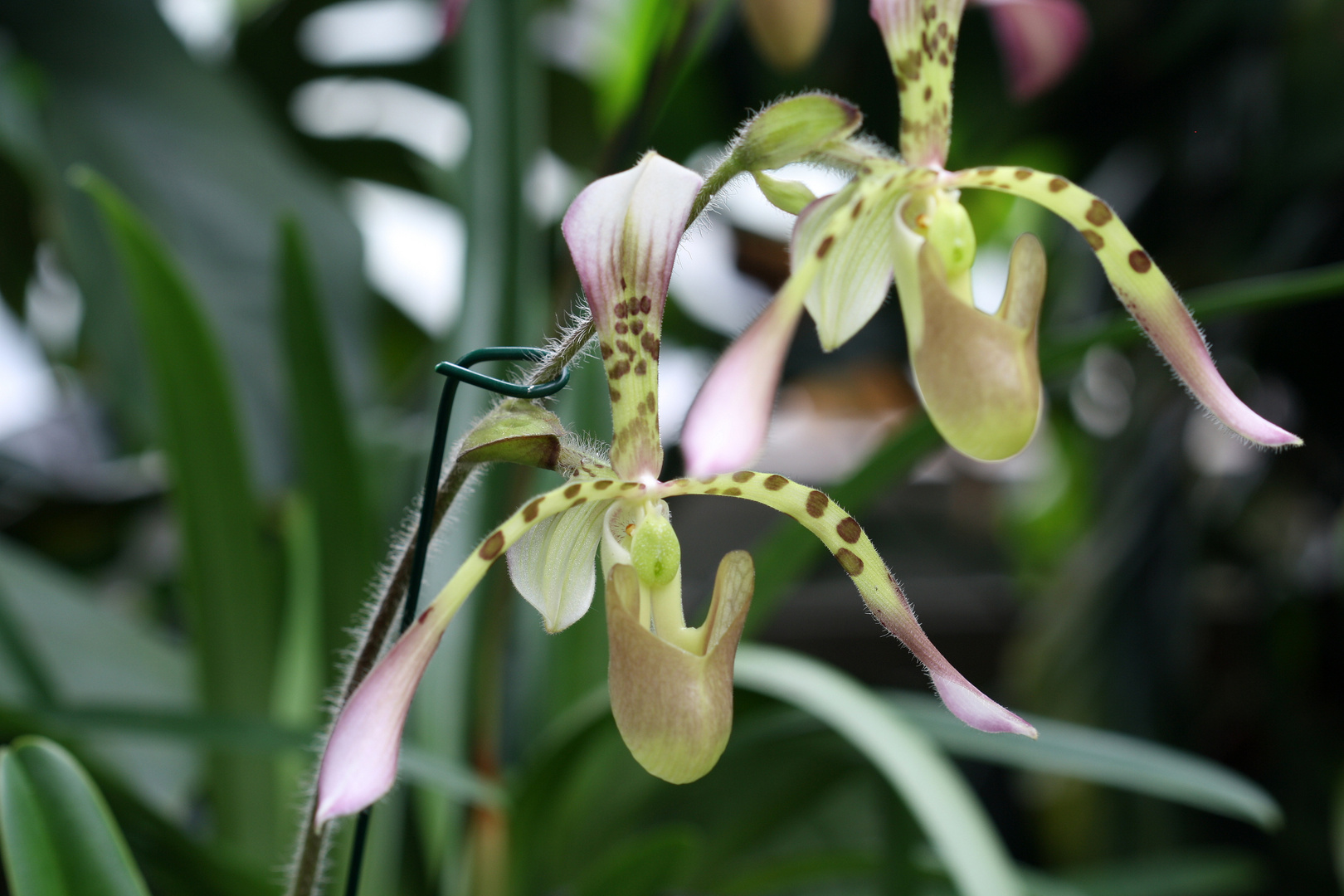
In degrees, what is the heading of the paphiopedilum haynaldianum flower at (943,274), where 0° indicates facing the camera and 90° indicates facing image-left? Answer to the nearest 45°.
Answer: approximately 315°
